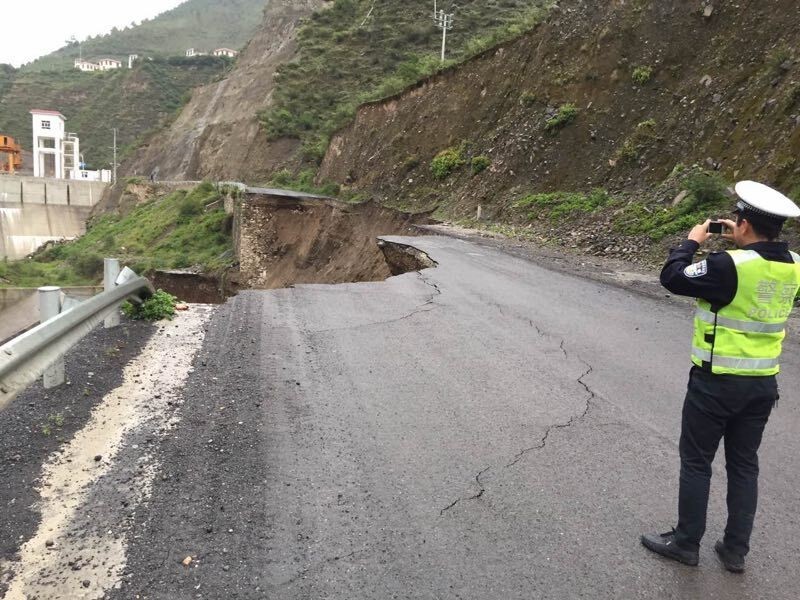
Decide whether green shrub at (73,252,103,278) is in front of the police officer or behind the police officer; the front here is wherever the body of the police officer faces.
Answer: in front

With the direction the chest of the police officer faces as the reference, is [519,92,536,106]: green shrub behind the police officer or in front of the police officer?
in front

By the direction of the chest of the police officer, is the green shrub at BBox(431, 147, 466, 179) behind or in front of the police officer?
in front

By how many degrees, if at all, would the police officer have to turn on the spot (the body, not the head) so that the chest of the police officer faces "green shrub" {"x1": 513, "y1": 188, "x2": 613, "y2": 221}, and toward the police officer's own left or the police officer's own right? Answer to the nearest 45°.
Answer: approximately 45° to the police officer's own right

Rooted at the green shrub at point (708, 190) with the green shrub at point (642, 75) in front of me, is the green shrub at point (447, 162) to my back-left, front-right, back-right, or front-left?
front-left

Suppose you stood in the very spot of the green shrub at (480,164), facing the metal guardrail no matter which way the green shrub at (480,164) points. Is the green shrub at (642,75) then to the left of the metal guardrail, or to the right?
left

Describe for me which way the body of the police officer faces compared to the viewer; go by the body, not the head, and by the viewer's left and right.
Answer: facing away from the viewer and to the left of the viewer

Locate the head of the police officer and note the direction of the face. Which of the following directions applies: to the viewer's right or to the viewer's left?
to the viewer's left

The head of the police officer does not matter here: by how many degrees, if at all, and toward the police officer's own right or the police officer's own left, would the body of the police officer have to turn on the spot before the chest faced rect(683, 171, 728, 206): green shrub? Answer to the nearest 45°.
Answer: approximately 45° to the police officer's own right
